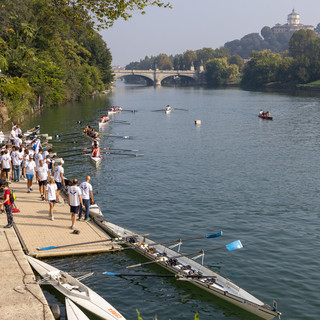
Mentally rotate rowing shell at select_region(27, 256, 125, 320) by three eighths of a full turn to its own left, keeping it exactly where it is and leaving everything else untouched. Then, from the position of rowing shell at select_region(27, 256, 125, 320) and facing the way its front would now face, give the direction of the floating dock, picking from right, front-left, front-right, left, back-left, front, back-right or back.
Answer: front

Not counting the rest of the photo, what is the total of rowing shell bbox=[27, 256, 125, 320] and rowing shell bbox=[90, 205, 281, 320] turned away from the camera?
0

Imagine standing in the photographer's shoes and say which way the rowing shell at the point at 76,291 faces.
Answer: facing the viewer and to the right of the viewer

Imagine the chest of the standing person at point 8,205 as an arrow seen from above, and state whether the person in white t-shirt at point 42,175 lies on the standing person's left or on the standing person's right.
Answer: on the standing person's right

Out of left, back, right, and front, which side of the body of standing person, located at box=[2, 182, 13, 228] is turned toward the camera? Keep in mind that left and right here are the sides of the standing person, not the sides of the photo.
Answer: left
